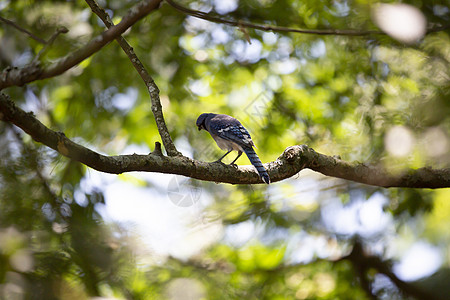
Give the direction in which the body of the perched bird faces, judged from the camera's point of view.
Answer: to the viewer's left
